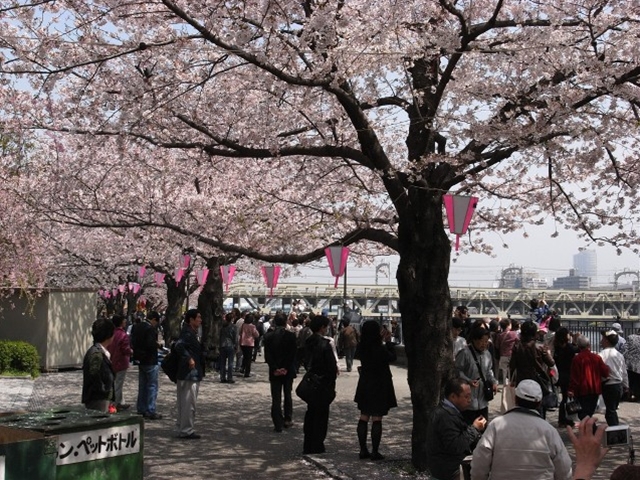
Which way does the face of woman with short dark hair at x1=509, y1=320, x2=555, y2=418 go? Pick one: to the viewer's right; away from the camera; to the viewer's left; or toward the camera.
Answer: away from the camera

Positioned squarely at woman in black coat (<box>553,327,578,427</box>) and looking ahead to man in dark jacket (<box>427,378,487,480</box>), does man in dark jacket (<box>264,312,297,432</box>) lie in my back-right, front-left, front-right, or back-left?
front-right

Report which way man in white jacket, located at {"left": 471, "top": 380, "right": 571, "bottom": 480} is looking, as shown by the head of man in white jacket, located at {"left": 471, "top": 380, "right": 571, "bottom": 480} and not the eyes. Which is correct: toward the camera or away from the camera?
away from the camera

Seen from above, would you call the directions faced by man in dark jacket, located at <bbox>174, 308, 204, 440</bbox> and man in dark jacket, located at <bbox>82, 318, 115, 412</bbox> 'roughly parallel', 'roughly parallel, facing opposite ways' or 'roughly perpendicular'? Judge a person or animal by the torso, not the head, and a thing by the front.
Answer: roughly parallel

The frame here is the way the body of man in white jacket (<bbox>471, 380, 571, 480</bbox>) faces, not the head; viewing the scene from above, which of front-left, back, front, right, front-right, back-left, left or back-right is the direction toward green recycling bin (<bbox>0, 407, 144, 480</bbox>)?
left

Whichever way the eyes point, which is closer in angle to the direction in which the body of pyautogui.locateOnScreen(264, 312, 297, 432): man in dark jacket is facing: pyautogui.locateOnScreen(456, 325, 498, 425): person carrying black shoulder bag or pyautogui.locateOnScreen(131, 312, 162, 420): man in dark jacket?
the man in dark jacket

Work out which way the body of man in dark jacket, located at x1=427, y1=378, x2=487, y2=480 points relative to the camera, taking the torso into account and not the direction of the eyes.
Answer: to the viewer's right

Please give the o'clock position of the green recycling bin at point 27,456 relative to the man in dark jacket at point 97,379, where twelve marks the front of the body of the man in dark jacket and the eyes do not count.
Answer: The green recycling bin is roughly at 3 o'clock from the man in dark jacket.

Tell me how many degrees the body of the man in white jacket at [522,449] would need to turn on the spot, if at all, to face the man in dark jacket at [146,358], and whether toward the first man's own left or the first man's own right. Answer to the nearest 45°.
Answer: approximately 45° to the first man's own left

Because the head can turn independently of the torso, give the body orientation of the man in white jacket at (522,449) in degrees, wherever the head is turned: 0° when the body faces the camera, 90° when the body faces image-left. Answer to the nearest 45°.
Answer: approximately 180°
